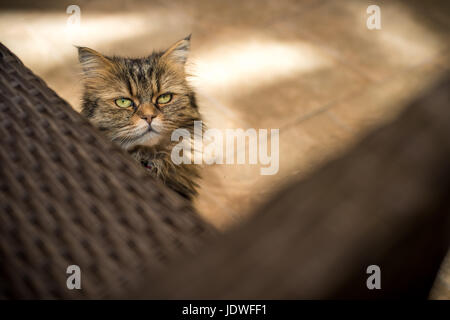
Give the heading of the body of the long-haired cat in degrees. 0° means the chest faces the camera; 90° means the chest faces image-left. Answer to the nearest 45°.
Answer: approximately 0°
